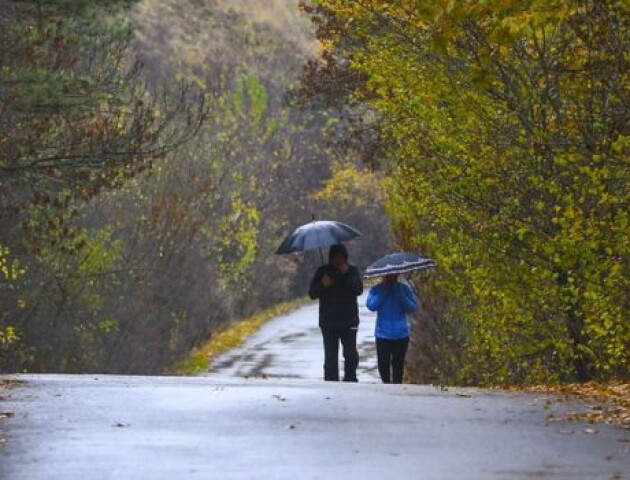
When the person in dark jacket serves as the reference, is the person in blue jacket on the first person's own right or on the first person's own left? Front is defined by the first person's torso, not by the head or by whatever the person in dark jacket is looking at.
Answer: on the first person's own left

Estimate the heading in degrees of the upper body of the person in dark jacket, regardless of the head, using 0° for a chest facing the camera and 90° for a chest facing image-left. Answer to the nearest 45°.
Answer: approximately 0°
